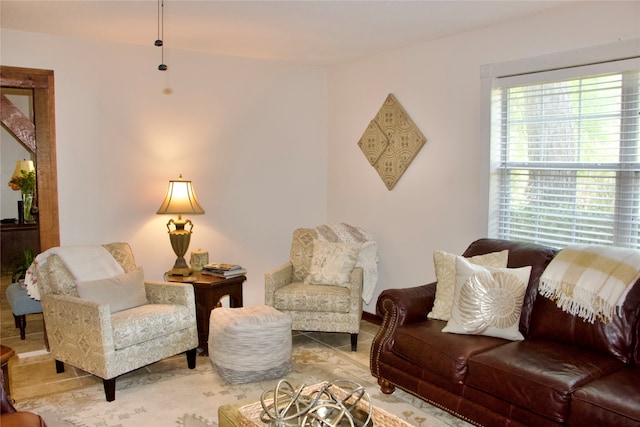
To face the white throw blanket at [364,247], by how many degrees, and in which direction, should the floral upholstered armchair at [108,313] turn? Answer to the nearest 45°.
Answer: approximately 45° to its left

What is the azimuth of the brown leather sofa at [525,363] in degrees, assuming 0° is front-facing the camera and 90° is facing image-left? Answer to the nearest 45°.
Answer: approximately 45°

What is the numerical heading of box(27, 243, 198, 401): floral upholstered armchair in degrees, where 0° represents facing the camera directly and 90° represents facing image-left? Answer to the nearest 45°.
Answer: approximately 315°

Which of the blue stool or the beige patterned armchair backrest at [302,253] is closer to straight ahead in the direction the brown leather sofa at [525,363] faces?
the blue stool
